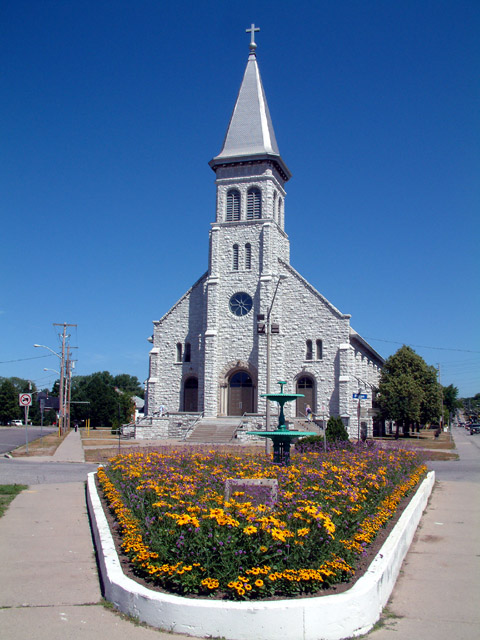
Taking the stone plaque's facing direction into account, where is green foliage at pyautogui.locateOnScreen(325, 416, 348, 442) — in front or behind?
behind

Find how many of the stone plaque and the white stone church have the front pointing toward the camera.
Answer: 2

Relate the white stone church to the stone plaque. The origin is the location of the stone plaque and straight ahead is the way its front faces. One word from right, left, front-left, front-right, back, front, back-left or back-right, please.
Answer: back

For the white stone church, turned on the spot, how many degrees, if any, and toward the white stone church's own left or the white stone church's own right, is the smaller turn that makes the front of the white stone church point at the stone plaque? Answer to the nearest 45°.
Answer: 0° — it already faces it

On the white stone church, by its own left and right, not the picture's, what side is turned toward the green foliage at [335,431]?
front

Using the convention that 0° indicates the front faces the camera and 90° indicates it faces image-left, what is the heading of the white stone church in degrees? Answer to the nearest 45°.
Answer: approximately 0°

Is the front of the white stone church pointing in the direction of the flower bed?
yes
